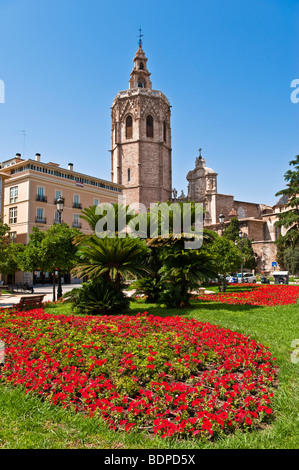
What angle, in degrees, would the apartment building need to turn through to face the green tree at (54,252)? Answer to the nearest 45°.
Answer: approximately 45° to its right

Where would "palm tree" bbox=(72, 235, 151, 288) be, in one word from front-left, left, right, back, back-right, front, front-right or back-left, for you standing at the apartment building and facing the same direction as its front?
front-right

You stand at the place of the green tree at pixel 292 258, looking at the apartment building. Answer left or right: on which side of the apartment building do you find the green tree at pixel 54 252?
left

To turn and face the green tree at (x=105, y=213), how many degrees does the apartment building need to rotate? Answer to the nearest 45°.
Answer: approximately 45° to its right

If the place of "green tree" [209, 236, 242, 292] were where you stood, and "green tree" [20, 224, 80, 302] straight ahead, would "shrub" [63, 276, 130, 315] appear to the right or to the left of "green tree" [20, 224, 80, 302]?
left

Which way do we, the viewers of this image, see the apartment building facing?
facing the viewer and to the right of the viewer

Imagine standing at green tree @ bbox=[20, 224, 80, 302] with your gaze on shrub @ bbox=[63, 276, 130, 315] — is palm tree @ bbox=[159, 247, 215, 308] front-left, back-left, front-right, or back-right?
front-left

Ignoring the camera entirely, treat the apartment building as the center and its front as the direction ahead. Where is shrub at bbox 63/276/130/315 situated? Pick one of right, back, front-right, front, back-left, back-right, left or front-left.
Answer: front-right
